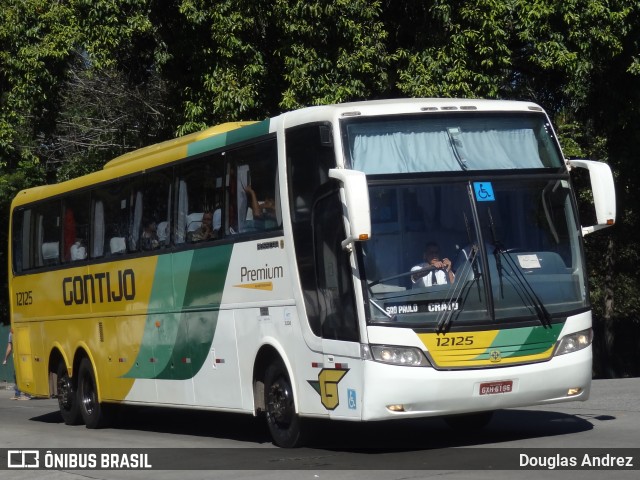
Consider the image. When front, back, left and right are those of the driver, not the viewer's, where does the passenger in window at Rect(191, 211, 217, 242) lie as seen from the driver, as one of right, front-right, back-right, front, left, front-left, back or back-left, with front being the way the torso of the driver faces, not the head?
back

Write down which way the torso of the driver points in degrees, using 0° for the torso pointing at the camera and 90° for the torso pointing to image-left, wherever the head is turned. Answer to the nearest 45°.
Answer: approximately 315°

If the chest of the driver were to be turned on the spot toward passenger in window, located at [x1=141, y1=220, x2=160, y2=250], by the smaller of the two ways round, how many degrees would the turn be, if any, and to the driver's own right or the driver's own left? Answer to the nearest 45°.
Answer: approximately 180°
